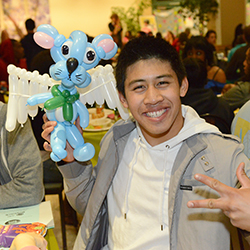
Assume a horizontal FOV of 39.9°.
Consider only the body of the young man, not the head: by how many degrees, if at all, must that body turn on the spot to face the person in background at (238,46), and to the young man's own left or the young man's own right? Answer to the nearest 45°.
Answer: approximately 180°

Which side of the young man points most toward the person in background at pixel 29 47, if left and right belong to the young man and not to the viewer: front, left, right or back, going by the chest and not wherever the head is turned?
back

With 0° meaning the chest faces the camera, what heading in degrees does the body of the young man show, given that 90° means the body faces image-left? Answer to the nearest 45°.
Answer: approximately 0°

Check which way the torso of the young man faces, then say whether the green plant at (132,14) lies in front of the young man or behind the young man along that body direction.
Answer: behind
